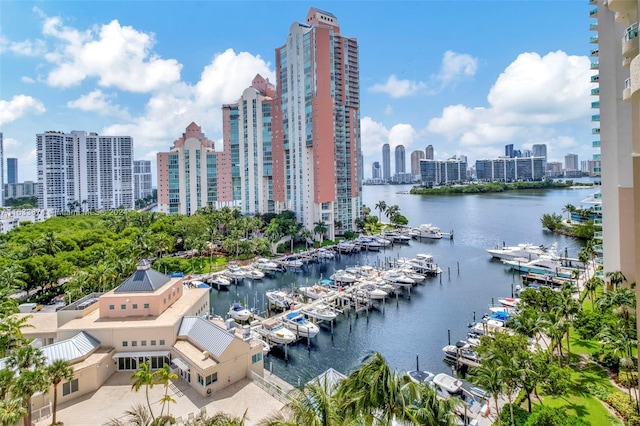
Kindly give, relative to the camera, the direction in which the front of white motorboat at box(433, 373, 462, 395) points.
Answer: facing away from the viewer and to the left of the viewer

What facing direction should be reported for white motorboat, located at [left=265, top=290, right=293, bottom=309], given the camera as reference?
facing away from the viewer and to the left of the viewer

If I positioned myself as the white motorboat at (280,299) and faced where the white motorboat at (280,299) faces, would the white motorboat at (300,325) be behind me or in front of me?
behind

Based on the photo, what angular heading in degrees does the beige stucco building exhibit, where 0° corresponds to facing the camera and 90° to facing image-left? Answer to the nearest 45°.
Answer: approximately 0°

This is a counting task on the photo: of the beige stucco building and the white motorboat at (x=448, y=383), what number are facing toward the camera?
1

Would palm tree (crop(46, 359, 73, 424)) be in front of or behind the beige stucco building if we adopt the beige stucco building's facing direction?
in front
